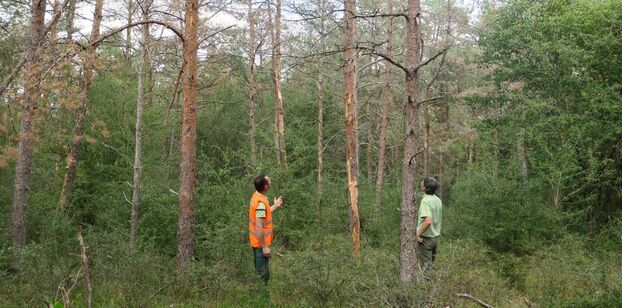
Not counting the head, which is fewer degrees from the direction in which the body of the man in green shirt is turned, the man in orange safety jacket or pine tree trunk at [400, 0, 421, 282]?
the man in orange safety jacket

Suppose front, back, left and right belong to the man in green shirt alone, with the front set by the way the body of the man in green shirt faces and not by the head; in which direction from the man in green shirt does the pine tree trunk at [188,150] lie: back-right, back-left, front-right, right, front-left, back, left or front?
front-left

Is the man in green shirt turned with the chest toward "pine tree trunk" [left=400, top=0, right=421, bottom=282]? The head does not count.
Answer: no

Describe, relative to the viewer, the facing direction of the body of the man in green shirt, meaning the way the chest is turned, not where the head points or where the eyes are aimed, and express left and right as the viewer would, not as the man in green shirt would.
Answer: facing away from the viewer and to the left of the viewer

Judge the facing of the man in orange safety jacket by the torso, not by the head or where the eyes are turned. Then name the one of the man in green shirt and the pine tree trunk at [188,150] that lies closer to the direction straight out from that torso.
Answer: the man in green shirt

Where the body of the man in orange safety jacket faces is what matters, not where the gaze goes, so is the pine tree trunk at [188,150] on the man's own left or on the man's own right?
on the man's own left

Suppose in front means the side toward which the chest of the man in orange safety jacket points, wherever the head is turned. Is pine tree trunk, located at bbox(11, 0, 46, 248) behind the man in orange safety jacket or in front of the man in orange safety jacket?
behind

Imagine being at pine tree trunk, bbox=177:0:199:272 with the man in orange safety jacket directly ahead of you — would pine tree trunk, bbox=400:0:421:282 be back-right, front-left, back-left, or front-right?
front-left

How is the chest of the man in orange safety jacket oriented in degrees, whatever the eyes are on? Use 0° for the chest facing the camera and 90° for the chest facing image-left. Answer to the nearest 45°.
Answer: approximately 270°

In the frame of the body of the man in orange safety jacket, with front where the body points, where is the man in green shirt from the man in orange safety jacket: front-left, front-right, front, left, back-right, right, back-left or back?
front

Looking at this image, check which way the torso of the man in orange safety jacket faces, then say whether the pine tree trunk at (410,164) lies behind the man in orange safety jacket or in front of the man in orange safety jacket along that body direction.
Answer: in front

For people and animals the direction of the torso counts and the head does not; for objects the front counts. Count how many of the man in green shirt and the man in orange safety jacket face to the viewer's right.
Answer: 1

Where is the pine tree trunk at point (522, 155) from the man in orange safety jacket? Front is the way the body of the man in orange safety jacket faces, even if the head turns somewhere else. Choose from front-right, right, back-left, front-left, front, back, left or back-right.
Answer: front-left

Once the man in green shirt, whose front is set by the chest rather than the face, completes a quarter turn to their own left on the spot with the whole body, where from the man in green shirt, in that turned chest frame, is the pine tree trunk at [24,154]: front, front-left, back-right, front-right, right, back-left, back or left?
front-right
